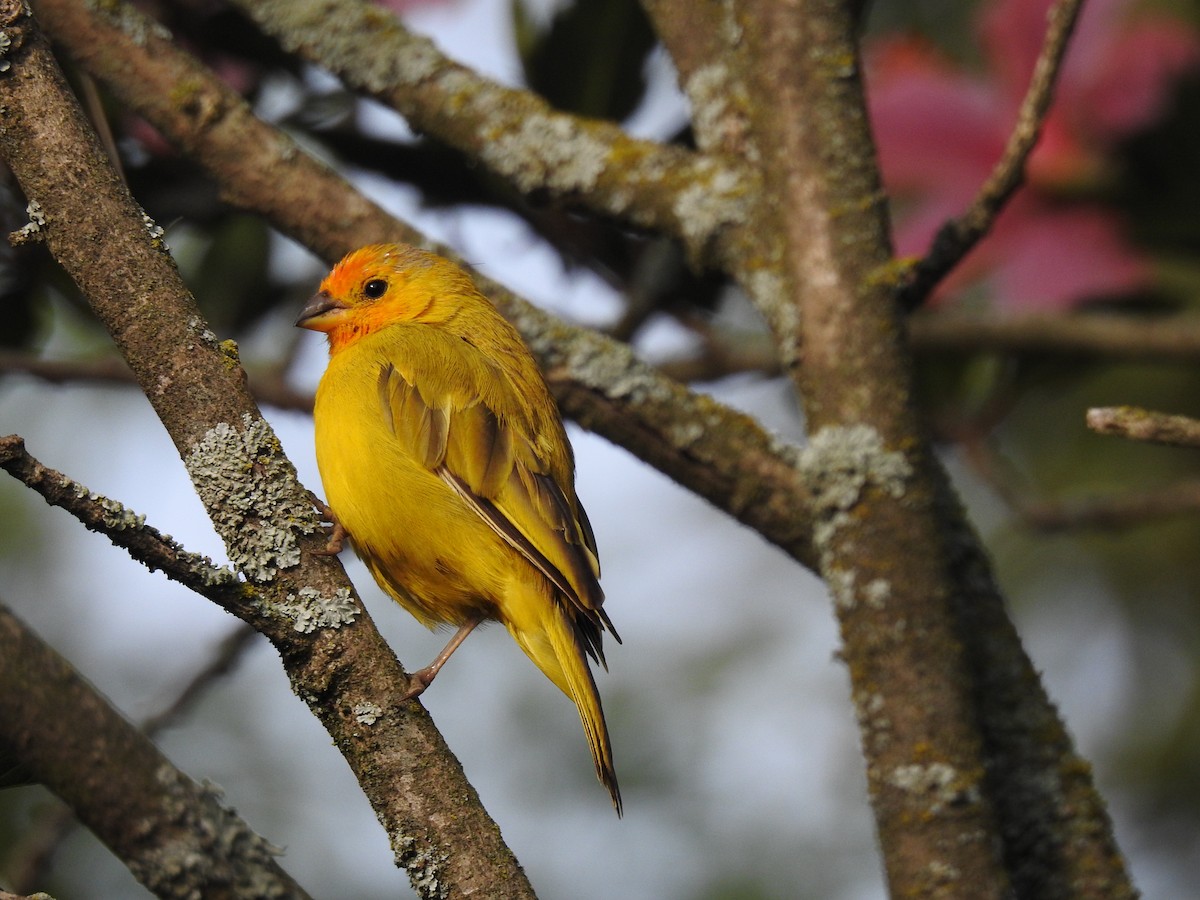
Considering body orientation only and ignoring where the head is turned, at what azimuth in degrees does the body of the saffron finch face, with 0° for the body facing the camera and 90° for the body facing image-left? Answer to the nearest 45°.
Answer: approximately 90°

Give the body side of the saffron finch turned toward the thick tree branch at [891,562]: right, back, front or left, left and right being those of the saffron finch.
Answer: back
